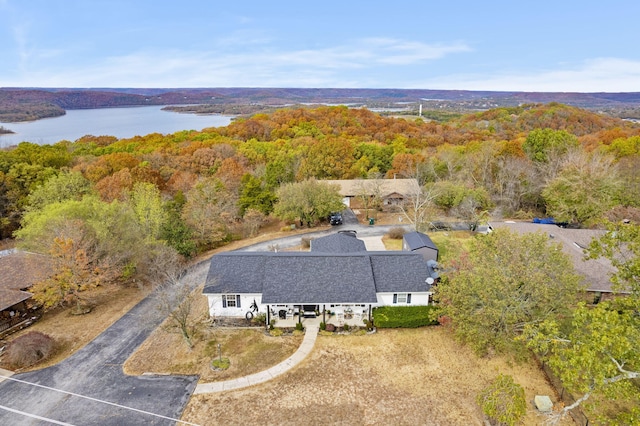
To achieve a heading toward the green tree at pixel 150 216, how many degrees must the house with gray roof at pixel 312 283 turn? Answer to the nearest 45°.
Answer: approximately 135° to its right

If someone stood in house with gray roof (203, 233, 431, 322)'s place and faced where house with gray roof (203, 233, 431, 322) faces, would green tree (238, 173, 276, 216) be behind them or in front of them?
behind

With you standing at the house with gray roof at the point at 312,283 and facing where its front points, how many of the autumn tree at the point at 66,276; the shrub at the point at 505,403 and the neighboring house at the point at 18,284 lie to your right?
2

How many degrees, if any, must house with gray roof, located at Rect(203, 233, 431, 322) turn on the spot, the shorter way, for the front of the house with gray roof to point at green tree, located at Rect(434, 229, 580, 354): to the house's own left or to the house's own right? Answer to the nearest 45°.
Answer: approximately 45° to the house's own left

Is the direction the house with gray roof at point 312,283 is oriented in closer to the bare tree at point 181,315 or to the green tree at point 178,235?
the bare tree

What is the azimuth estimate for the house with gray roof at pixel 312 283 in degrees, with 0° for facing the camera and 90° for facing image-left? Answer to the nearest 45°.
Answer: approximately 0°

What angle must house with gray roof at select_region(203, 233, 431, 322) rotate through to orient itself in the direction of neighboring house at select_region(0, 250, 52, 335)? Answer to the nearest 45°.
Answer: approximately 90° to its right

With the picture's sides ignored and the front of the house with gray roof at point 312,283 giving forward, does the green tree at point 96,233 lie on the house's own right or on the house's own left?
on the house's own right

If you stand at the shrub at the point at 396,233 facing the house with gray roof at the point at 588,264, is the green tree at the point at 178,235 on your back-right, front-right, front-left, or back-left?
back-right

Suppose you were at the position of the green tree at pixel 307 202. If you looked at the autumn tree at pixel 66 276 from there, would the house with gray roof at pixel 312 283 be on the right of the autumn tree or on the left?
left

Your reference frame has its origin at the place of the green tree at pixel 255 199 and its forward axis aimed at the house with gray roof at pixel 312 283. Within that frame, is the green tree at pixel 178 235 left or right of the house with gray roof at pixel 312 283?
right
